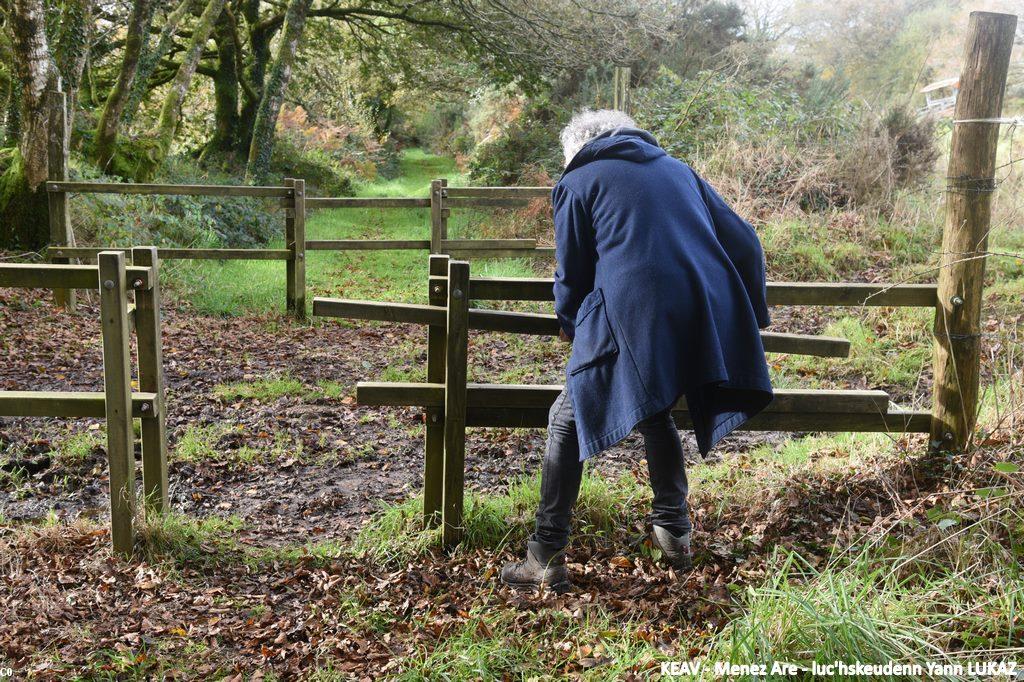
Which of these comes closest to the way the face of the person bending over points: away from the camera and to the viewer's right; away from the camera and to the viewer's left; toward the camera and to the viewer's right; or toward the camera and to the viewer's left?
away from the camera and to the viewer's left

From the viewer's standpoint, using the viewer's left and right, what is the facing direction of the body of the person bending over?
facing away from the viewer and to the left of the viewer

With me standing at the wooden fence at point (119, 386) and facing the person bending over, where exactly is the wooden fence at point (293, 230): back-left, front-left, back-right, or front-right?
back-left

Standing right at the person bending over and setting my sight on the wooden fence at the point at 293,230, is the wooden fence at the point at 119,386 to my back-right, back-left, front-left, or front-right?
front-left

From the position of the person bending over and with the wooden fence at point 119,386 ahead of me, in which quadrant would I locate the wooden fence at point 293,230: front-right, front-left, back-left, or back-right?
front-right

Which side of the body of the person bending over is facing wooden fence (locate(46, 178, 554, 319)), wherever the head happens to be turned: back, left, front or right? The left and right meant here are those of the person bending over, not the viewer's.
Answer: front

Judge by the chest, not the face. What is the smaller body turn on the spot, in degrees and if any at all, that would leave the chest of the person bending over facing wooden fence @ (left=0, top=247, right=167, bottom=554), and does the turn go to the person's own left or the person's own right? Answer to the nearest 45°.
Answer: approximately 45° to the person's own left
